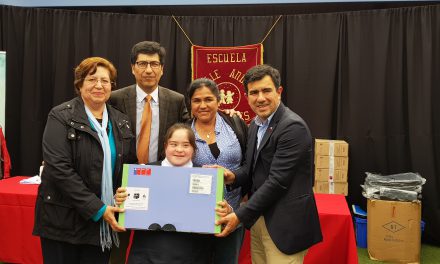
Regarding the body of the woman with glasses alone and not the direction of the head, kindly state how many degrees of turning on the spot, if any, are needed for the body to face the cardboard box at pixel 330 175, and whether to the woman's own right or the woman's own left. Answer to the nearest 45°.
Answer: approximately 90° to the woman's own left

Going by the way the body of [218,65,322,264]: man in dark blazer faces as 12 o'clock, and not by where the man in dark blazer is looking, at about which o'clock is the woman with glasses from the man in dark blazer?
The woman with glasses is roughly at 1 o'clock from the man in dark blazer.

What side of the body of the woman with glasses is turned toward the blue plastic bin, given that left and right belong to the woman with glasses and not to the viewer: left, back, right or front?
left

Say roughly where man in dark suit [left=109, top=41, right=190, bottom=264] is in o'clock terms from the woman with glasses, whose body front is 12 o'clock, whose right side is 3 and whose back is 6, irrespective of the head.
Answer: The man in dark suit is roughly at 9 o'clock from the woman with glasses.

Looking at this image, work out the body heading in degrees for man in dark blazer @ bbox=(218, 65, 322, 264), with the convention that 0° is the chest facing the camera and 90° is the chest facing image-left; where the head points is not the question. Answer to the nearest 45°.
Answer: approximately 45°

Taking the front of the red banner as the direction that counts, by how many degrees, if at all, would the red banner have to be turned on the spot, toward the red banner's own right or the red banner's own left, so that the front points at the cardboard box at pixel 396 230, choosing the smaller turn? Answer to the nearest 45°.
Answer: approximately 45° to the red banner's own left

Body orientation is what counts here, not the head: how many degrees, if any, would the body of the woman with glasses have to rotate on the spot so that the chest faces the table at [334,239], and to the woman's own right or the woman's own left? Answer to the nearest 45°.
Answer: approximately 45° to the woman's own left

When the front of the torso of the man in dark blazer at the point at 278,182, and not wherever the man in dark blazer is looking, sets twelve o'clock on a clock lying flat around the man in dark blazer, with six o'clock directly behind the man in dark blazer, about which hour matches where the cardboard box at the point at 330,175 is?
The cardboard box is roughly at 5 o'clock from the man in dark blazer.

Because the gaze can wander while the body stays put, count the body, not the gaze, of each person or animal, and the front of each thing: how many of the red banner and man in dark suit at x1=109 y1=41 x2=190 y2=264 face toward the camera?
2

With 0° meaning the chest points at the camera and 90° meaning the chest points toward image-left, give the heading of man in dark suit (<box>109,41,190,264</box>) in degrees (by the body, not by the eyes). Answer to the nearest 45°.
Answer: approximately 0°
